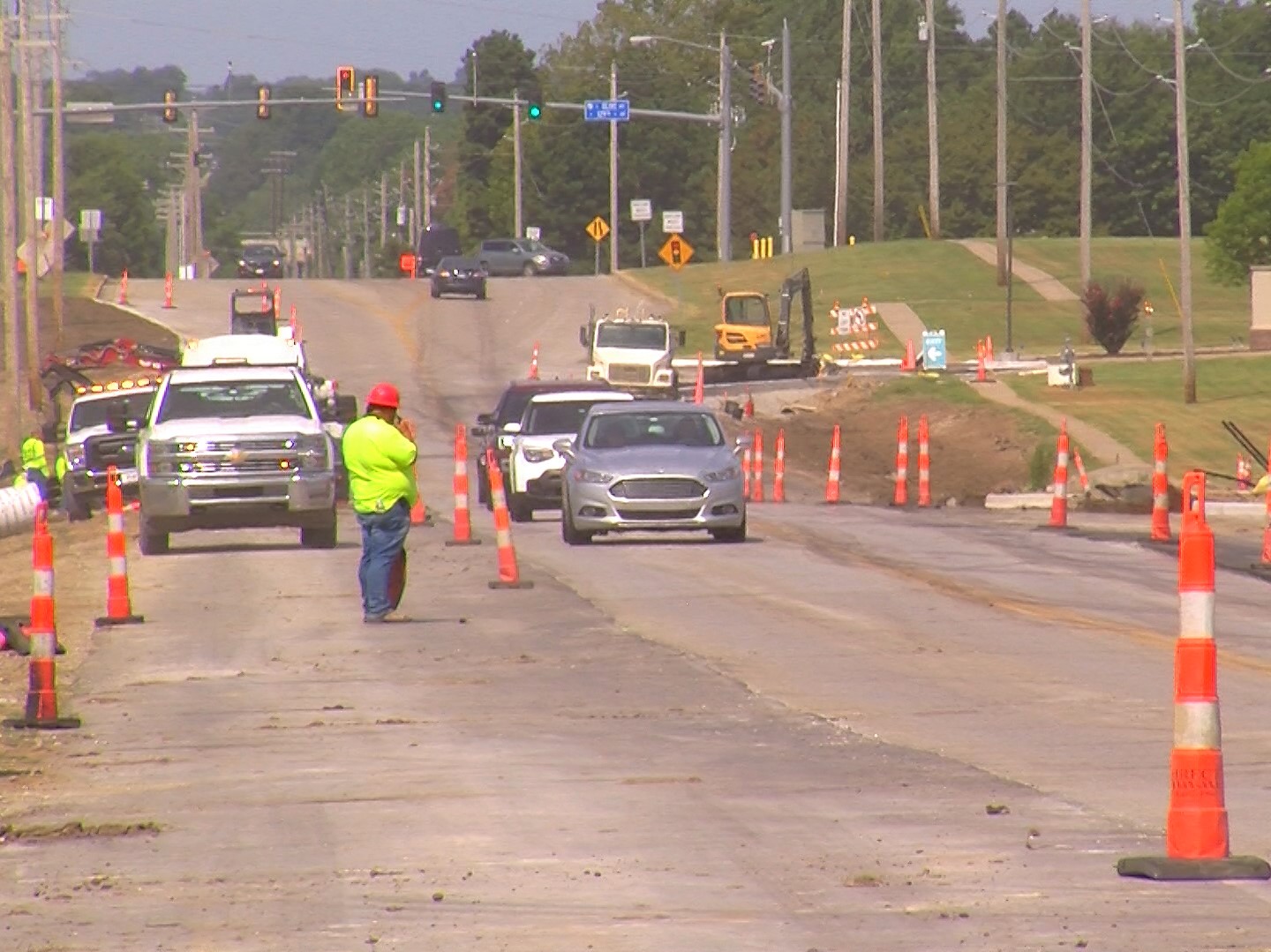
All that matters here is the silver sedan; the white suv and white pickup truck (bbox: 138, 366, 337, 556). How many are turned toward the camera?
3

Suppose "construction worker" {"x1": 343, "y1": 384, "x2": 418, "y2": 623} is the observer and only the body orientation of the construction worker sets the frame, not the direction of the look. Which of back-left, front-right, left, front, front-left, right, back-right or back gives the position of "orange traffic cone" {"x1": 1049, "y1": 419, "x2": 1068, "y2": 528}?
front

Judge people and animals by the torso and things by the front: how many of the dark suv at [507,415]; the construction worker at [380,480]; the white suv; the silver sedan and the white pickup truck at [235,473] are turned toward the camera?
4

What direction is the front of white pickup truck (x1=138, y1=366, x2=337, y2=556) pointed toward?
toward the camera

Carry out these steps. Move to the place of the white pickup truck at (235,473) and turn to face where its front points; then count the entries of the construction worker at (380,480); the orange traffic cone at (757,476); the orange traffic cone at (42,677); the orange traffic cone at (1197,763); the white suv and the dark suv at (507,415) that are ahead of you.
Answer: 3

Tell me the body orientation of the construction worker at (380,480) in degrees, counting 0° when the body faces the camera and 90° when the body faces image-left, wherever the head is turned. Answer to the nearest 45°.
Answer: approximately 225°

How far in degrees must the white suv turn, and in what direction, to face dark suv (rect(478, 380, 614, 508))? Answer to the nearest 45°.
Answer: approximately 180°

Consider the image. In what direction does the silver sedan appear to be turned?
toward the camera

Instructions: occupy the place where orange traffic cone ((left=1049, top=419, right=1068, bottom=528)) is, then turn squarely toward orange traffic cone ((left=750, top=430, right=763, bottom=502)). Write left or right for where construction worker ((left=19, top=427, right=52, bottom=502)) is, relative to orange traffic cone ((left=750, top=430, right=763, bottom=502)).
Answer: left

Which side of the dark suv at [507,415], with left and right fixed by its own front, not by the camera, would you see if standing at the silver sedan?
front

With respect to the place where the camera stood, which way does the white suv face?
facing the viewer

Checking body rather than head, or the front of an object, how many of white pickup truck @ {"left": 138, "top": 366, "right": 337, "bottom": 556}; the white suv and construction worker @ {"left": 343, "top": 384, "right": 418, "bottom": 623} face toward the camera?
2

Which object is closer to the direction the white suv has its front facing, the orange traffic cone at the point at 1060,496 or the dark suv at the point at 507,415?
the orange traffic cone

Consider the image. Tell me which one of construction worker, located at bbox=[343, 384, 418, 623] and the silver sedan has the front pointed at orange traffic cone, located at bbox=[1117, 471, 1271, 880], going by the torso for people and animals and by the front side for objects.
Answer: the silver sedan
